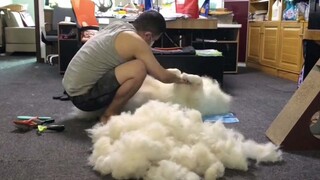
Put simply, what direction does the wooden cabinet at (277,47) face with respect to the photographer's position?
facing the viewer and to the left of the viewer

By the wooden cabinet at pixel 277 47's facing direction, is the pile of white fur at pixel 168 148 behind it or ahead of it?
ahead

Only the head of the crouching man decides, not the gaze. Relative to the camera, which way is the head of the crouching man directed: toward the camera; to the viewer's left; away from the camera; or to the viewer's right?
to the viewer's right

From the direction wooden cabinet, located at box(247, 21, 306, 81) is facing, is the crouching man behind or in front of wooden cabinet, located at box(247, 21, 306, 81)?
in front

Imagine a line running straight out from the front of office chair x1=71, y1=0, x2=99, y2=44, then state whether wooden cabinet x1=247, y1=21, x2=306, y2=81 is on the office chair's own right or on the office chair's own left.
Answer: on the office chair's own left

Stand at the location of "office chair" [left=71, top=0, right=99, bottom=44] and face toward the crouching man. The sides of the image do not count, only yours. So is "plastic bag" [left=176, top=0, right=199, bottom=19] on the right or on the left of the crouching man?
left
